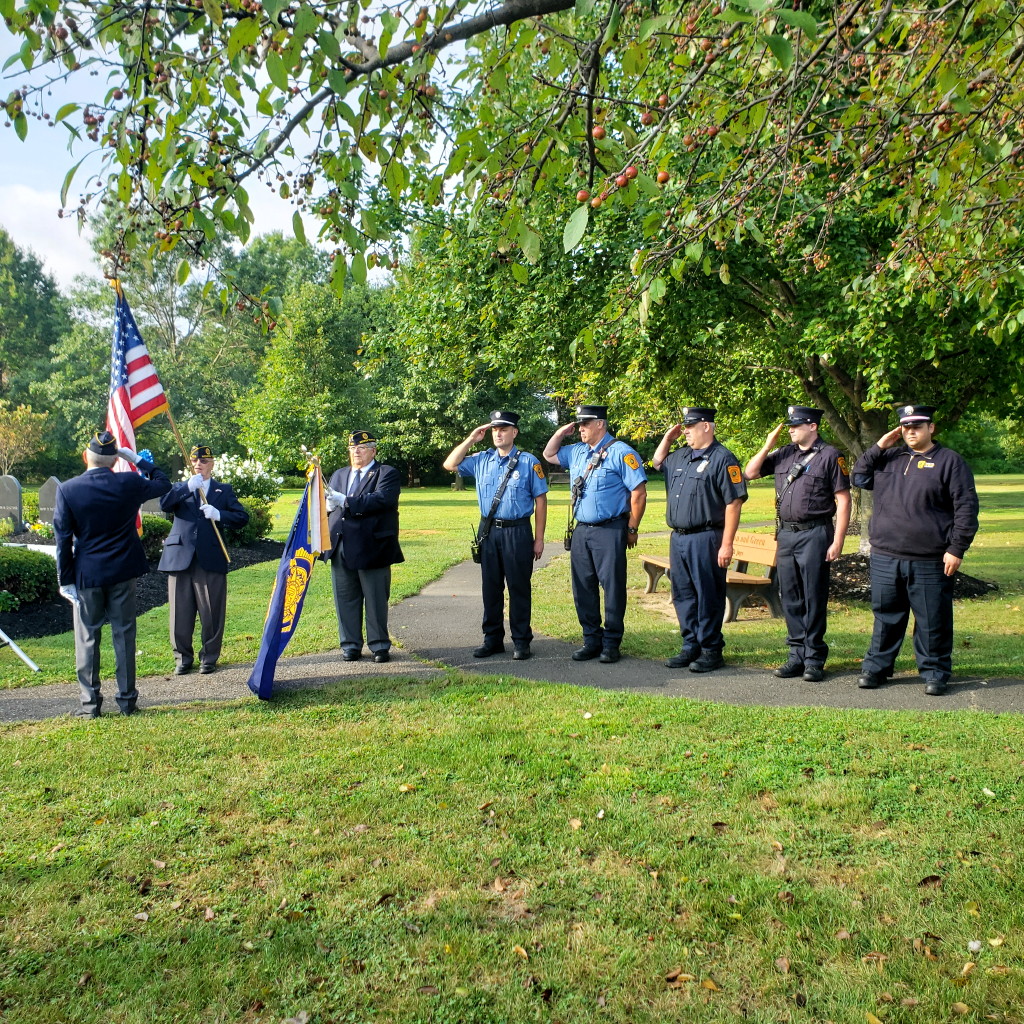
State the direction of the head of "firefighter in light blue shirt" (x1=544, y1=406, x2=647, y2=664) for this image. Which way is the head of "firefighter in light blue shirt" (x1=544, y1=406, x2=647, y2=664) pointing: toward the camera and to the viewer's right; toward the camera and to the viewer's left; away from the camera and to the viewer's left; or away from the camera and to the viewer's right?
toward the camera and to the viewer's left

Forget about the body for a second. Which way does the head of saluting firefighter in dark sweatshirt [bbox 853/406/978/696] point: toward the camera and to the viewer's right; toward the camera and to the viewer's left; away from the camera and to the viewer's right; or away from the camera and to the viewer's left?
toward the camera and to the viewer's left

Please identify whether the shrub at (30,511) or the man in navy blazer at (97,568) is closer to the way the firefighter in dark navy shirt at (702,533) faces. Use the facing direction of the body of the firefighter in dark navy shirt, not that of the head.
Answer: the man in navy blazer

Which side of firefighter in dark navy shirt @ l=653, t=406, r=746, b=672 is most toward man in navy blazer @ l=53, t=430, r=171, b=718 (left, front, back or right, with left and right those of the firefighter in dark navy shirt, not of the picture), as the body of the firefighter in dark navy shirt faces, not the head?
front

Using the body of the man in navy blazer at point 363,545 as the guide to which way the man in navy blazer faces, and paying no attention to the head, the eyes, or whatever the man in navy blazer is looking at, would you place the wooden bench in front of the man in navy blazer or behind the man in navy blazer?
behind

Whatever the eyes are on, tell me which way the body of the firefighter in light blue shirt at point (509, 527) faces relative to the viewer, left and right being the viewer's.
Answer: facing the viewer and to the left of the viewer

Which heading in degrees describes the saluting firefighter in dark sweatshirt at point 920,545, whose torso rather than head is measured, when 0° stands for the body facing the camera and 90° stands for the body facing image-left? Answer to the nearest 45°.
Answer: approximately 45°
